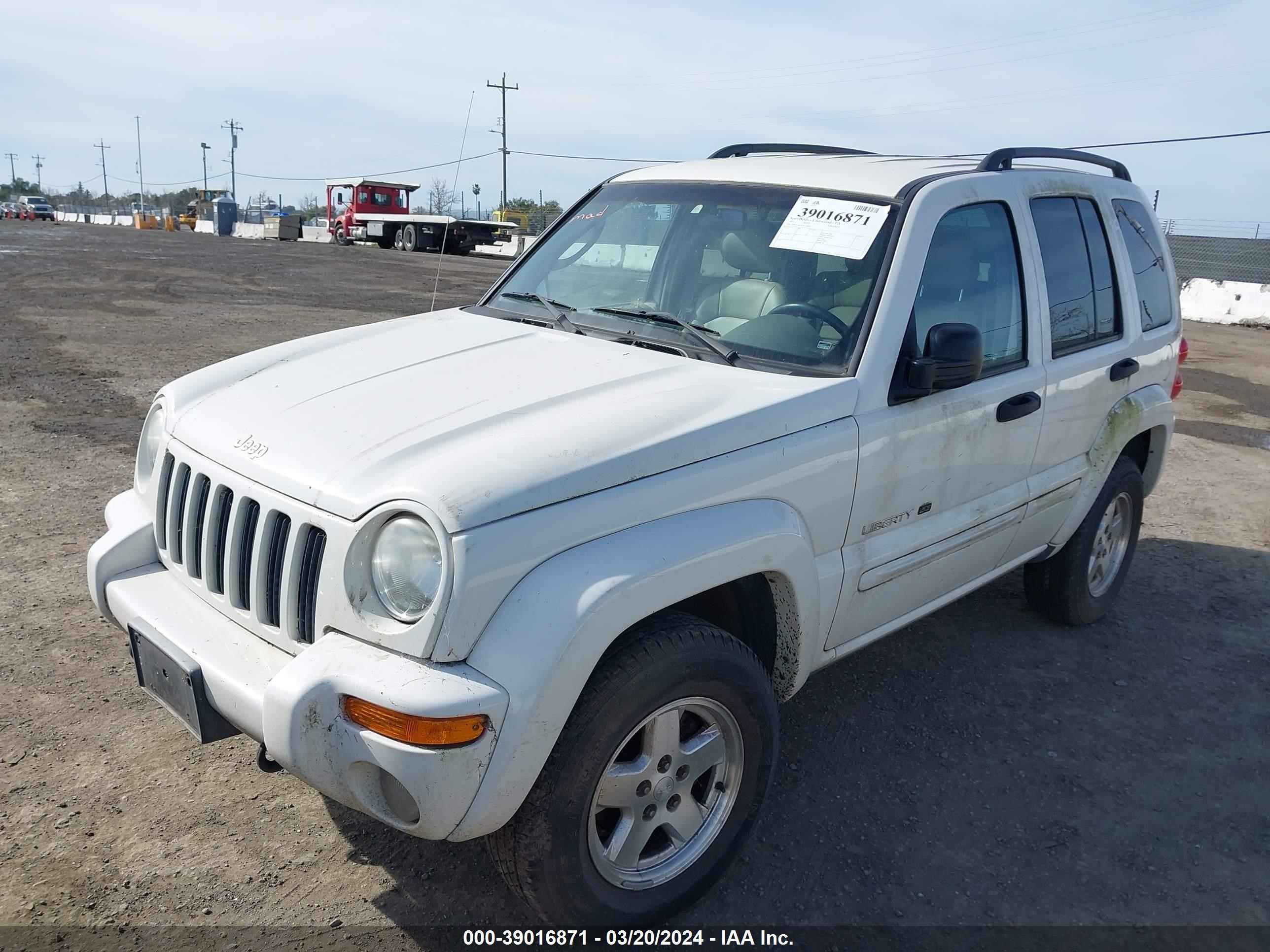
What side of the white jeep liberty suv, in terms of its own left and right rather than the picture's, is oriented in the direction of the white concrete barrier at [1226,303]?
back

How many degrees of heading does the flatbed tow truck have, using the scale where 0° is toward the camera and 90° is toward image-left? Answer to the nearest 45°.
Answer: approximately 135°

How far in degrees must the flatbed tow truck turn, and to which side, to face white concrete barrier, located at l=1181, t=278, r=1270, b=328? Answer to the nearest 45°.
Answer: approximately 180°

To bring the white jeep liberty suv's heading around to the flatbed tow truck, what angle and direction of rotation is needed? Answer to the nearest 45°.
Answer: approximately 135° to its right

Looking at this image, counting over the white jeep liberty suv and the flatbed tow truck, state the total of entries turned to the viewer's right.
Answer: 0

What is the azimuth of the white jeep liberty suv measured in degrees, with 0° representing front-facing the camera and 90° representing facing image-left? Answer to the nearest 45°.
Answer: approximately 45°

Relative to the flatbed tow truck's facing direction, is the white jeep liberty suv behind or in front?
behind
